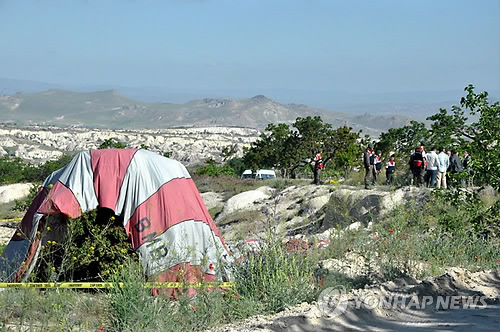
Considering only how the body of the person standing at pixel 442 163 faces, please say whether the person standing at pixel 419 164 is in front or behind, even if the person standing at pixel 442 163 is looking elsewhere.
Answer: in front

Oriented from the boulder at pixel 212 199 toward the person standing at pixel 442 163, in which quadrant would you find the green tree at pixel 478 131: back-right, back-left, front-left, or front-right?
front-right

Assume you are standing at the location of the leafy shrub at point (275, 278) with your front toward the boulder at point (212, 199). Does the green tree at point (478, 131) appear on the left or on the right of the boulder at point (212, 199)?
right

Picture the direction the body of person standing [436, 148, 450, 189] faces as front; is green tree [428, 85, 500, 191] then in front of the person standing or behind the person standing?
behind
